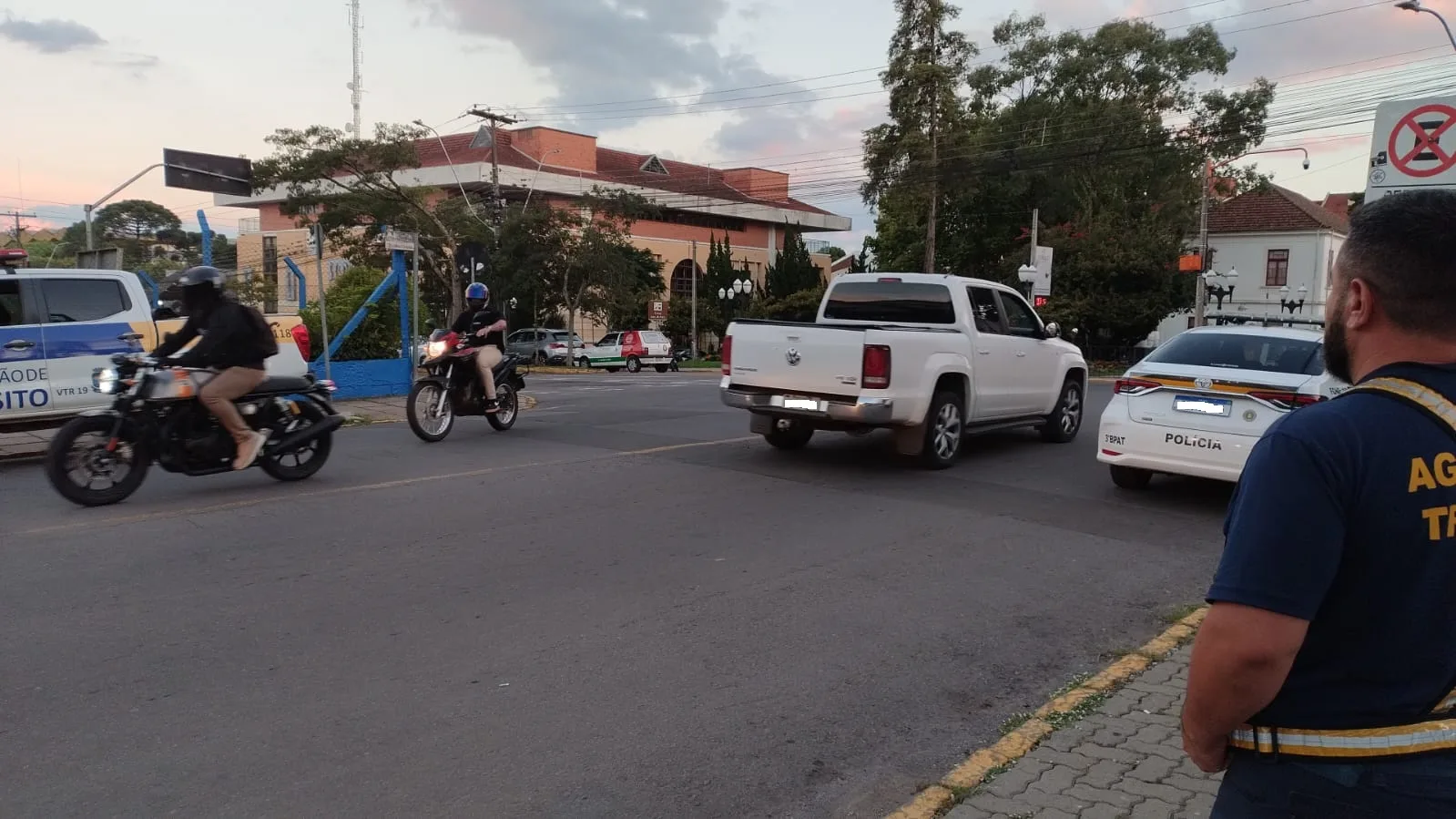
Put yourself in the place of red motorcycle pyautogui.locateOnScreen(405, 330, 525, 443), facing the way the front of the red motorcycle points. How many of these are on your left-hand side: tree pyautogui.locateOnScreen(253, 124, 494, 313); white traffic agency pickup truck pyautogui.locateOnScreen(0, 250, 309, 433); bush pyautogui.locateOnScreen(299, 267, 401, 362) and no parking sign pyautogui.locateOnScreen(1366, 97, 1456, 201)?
1

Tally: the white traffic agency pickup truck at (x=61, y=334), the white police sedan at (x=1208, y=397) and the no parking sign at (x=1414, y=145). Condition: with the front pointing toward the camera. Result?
1

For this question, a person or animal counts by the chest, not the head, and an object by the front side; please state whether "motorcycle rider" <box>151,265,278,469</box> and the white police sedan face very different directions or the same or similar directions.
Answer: very different directions

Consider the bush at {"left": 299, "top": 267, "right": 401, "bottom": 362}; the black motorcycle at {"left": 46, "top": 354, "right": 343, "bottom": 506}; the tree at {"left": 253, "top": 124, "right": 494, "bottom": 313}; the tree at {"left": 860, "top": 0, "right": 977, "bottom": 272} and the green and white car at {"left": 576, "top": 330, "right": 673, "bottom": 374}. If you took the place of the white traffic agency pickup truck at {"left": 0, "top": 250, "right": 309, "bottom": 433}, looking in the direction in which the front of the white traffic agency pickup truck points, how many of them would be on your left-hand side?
1

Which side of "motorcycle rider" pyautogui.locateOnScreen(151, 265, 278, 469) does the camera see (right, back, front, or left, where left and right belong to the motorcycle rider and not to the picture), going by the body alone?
left

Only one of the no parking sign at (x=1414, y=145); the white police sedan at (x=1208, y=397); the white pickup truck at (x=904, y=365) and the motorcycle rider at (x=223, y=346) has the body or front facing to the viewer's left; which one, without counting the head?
the motorcycle rider

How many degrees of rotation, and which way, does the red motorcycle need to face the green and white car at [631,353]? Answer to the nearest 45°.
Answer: approximately 135° to its right

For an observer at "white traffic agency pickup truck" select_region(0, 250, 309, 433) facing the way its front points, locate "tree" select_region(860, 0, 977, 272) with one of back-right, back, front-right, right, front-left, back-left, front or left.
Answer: back-right

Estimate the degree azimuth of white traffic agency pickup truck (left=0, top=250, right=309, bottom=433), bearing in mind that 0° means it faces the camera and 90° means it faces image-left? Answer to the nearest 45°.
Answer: approximately 90°

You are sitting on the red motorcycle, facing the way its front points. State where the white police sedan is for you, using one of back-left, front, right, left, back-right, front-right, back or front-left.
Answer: left

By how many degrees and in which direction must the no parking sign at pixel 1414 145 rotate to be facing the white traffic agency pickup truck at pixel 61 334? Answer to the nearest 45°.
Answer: approximately 90° to its right

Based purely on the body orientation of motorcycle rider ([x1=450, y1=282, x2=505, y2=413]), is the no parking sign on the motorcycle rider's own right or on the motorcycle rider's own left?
on the motorcycle rider's own left

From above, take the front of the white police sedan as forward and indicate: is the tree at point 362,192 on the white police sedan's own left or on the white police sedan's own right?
on the white police sedan's own left

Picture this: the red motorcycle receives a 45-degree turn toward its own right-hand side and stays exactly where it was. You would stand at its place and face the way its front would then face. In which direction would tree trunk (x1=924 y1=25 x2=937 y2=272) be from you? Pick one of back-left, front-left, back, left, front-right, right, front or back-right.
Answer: back-right

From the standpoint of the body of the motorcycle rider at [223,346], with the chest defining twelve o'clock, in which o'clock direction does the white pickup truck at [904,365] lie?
The white pickup truck is roughly at 6 o'clock from the motorcycle rider.

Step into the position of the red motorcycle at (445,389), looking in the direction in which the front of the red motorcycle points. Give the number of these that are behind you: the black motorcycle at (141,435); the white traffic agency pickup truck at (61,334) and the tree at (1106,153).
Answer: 1

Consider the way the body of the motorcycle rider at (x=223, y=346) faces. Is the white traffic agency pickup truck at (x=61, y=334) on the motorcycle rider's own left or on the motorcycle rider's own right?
on the motorcycle rider's own right

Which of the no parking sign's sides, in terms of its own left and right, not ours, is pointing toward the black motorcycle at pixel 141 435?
right

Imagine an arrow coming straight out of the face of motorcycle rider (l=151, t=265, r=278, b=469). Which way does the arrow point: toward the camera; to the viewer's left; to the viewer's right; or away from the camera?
to the viewer's left

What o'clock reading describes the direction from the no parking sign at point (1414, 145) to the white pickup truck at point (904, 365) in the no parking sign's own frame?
The white pickup truck is roughly at 4 o'clock from the no parking sign.
